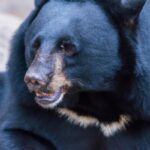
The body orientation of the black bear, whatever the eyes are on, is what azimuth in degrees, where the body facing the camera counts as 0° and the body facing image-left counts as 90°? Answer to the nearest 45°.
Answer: approximately 45°
